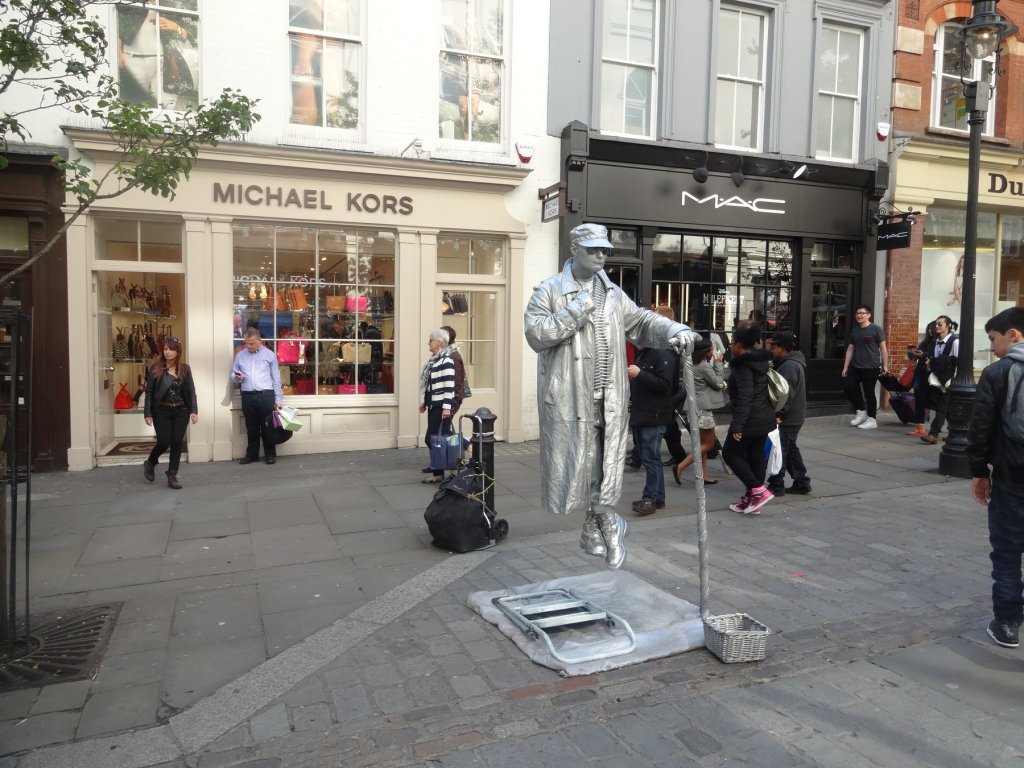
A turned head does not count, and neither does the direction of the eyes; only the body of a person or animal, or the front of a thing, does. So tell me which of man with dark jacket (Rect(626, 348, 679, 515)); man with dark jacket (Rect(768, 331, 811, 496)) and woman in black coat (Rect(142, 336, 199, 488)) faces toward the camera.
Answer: the woman in black coat

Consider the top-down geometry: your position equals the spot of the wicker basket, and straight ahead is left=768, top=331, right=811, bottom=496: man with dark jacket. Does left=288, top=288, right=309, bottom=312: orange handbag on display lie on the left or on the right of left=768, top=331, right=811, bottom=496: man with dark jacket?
left

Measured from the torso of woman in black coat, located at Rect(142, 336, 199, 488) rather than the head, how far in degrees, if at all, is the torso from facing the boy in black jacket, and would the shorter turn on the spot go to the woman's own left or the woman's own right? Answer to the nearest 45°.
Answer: approximately 45° to the woman's own left

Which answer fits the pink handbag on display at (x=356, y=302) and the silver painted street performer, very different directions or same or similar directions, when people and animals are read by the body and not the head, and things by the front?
same or similar directions

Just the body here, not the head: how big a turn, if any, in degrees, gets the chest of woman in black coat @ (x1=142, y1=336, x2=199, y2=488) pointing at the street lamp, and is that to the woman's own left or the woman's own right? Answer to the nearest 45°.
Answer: approximately 90° to the woman's own left

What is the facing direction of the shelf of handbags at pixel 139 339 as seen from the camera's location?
facing the viewer

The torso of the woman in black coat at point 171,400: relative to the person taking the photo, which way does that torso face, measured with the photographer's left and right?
facing the viewer

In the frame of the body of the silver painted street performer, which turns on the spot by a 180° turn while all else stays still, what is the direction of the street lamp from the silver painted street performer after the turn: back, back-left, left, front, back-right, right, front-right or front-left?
right

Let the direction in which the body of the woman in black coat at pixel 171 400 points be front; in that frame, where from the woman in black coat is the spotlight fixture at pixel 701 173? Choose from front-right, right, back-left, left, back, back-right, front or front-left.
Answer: left

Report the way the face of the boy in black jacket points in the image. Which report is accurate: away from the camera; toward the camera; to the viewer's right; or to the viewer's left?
to the viewer's left

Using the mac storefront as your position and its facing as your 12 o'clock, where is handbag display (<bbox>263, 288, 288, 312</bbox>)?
The handbag display is roughly at 2 o'clock from the mac storefront.

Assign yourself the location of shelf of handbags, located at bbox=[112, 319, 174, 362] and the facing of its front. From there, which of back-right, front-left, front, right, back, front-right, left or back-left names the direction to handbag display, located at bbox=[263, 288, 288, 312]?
front-left

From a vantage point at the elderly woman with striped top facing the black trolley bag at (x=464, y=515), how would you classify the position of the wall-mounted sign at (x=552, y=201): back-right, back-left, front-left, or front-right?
back-left

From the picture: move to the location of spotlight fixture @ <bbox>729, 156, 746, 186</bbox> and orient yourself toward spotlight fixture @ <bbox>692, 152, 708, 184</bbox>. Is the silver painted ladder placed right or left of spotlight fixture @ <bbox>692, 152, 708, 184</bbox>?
left

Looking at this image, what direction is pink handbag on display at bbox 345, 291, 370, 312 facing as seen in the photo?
toward the camera
